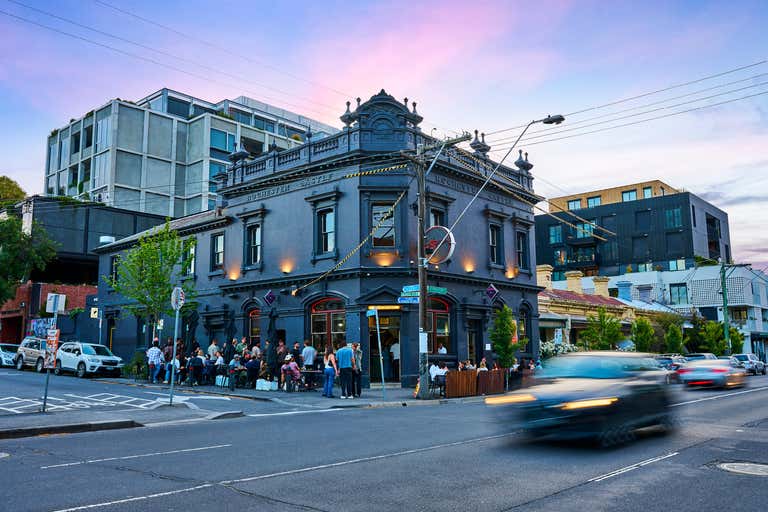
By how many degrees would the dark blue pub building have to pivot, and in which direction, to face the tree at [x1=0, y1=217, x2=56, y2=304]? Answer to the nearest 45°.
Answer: approximately 135° to its right

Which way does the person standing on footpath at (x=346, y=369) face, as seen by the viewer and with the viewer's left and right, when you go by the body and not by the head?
facing away from the viewer

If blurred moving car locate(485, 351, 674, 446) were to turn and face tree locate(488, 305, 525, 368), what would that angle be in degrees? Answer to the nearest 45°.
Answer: approximately 135° to its right

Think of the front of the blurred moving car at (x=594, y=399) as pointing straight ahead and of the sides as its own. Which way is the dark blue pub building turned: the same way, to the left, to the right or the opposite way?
to the left

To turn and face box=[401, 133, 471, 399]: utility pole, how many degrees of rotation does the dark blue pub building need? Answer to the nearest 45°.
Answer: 0° — it already faces it

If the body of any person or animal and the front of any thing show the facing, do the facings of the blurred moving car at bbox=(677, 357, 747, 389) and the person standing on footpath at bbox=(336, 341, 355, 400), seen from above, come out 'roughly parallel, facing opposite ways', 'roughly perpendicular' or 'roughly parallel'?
roughly perpendicular

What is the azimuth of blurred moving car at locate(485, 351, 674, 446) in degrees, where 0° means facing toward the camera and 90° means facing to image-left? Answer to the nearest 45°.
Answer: approximately 45°

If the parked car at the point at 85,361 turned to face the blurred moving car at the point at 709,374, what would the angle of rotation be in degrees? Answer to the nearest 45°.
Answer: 0° — it already faces it

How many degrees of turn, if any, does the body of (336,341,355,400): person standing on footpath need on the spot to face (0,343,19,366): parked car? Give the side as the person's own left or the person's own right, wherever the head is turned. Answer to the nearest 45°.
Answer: approximately 45° to the person's own left
